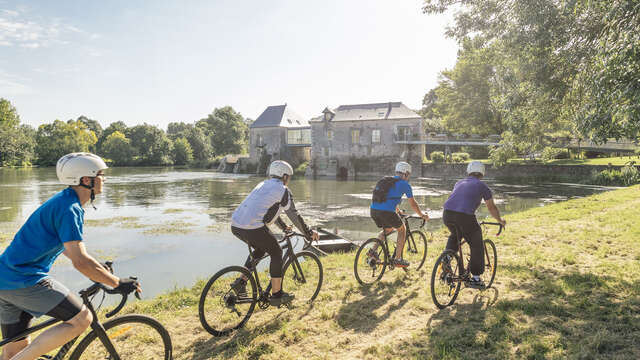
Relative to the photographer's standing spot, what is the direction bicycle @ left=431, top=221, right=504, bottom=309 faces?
facing away from the viewer and to the right of the viewer

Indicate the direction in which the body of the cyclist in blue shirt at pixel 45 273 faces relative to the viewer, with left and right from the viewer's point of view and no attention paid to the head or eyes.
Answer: facing to the right of the viewer

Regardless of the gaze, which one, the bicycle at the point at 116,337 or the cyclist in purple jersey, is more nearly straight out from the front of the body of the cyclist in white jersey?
the cyclist in purple jersey

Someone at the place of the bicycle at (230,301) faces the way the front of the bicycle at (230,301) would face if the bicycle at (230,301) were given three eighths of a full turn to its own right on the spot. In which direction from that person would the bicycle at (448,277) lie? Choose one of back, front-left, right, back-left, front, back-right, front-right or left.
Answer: left

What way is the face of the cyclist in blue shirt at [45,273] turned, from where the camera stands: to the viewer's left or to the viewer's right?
to the viewer's right

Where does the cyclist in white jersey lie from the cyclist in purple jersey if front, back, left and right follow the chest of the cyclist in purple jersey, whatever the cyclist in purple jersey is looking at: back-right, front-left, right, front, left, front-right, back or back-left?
back

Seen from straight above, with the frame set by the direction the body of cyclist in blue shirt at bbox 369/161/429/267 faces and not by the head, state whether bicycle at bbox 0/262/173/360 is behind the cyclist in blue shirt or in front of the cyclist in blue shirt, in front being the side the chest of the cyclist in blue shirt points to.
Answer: behind

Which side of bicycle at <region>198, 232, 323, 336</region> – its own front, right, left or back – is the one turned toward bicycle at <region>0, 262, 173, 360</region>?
back

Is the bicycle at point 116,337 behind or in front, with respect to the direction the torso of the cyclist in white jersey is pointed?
behind

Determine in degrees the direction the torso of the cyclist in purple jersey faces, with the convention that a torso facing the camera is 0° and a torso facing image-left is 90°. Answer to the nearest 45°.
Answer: approximately 225°

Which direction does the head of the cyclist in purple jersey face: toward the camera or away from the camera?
away from the camera

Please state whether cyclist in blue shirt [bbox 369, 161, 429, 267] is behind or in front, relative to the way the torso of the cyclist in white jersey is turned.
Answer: in front

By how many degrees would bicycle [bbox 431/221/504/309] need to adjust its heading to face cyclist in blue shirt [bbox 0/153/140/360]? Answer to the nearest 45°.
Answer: approximately 180°

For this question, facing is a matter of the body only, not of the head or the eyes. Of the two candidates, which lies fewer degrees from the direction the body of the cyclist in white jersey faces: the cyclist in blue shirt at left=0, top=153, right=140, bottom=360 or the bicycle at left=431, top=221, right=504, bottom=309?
the bicycle

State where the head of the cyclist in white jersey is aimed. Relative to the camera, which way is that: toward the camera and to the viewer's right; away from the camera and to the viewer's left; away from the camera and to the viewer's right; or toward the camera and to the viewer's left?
away from the camera and to the viewer's right

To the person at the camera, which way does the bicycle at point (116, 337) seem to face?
facing to the right of the viewer

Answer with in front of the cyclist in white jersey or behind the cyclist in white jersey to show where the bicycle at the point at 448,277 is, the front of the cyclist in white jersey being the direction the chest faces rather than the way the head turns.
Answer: in front

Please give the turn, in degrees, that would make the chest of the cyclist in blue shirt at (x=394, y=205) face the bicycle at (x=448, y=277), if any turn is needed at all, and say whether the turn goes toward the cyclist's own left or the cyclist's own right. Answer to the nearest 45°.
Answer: approximately 90° to the cyclist's own right
